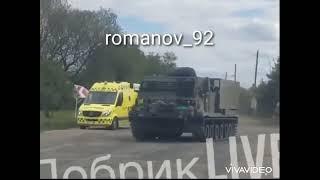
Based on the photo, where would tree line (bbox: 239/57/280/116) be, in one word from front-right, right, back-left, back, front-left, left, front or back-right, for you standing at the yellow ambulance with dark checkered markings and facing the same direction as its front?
back-left

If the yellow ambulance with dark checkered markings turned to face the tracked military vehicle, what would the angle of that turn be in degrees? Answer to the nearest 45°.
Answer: approximately 135° to its left

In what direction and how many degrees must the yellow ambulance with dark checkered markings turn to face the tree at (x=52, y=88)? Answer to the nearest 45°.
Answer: approximately 45° to its right

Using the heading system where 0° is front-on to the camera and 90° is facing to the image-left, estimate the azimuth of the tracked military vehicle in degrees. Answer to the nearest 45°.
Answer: approximately 45°

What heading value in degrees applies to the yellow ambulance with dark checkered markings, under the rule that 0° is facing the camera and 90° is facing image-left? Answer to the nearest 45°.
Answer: approximately 45°
